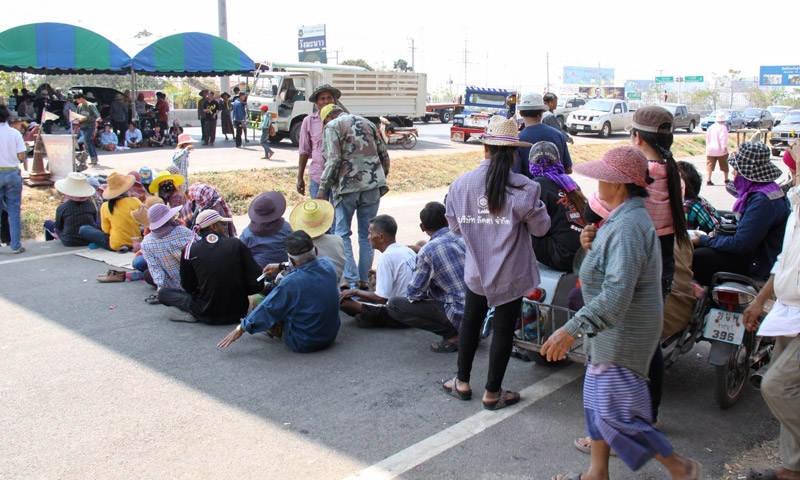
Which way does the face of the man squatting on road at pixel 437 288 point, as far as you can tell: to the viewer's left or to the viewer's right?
to the viewer's left

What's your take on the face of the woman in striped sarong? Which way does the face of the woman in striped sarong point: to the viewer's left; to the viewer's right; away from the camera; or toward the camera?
to the viewer's left

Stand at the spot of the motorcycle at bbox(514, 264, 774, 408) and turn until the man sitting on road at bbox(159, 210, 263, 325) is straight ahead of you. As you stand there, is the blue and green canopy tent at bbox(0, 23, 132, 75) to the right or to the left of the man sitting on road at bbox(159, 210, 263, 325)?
right

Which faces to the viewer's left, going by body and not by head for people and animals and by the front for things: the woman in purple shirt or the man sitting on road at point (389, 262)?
the man sitting on road

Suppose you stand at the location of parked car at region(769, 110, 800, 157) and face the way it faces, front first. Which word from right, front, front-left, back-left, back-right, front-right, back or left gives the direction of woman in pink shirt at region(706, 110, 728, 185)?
front-left

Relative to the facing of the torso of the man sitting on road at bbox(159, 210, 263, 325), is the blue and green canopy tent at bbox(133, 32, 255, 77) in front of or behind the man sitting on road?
in front

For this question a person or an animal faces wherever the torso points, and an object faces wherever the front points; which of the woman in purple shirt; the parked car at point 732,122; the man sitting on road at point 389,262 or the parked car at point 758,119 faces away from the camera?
the woman in purple shirt

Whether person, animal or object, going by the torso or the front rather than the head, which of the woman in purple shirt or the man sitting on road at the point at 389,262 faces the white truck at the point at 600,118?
the woman in purple shirt

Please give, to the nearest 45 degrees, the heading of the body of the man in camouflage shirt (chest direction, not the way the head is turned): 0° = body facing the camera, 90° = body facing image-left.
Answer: approximately 135°

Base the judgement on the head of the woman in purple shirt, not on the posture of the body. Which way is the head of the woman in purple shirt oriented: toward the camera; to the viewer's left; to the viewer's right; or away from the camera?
away from the camera

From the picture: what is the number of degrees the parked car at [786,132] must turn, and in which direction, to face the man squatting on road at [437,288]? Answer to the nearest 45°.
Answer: approximately 45° to its left

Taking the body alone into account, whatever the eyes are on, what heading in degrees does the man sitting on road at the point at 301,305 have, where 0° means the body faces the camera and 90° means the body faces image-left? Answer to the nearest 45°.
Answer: approximately 135°
